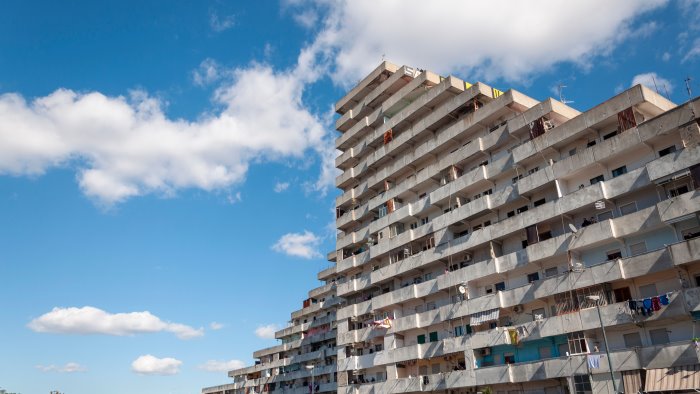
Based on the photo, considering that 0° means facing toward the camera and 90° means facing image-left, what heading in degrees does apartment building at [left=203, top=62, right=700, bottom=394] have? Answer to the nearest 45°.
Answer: approximately 45°
